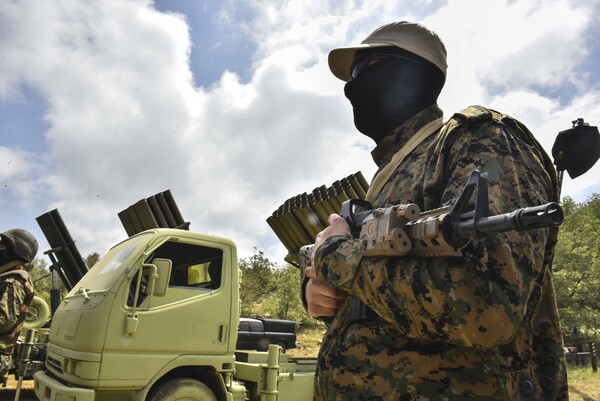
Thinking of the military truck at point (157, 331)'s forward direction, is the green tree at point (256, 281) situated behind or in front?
behind

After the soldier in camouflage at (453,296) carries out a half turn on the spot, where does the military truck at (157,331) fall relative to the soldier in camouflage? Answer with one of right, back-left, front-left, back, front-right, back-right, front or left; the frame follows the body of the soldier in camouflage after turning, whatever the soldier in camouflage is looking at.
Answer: back-left

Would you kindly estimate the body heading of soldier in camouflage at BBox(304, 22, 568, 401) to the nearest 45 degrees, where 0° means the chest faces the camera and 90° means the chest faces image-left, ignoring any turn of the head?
approximately 90°

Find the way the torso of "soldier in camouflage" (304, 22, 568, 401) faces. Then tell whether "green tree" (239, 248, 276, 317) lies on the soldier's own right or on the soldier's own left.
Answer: on the soldier's own right

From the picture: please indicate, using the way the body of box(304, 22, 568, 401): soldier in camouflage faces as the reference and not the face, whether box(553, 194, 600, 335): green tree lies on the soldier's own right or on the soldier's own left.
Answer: on the soldier's own right

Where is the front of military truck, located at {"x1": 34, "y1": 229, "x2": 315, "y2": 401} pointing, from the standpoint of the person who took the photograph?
facing the viewer and to the left of the viewer
